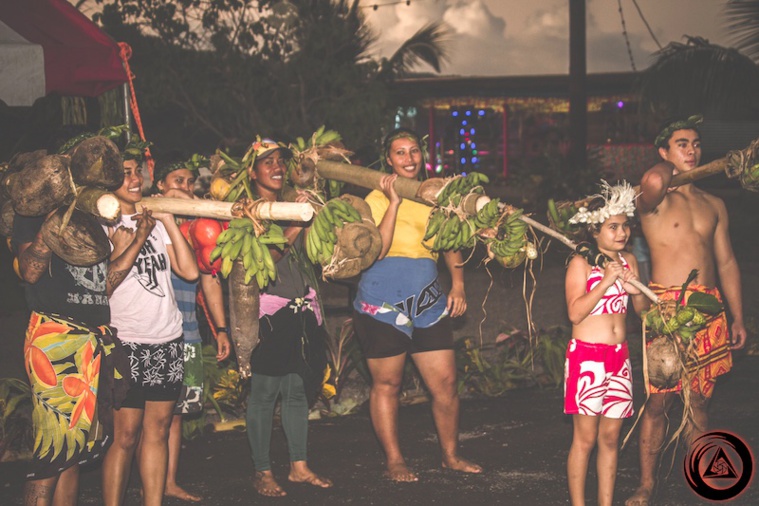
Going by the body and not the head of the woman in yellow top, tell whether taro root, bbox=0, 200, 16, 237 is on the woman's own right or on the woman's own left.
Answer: on the woman's own right

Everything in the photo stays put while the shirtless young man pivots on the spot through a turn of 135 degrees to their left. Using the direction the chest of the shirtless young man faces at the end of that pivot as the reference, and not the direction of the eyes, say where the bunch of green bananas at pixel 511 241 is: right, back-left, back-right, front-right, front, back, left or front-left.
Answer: back

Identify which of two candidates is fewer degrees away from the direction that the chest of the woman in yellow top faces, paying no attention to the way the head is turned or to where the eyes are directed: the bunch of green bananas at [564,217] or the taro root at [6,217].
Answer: the bunch of green bananas

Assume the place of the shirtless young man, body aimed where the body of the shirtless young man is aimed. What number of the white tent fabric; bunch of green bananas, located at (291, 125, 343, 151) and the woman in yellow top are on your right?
3

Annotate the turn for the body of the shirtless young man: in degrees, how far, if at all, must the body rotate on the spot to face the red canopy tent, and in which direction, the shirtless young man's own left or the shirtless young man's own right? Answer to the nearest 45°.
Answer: approximately 90° to the shirtless young man's own right

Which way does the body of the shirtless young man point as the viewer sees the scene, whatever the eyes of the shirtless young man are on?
toward the camera

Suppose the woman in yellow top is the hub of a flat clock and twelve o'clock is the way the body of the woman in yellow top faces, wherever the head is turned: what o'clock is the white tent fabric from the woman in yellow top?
The white tent fabric is roughly at 5 o'clock from the woman in yellow top.

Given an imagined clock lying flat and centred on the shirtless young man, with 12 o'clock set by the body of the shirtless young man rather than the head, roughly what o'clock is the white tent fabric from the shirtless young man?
The white tent fabric is roughly at 3 o'clock from the shirtless young man.

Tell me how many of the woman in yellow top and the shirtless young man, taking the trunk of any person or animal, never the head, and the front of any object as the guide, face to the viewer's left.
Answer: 0

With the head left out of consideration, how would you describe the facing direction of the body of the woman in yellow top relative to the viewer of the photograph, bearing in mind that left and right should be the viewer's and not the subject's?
facing the viewer and to the right of the viewer
